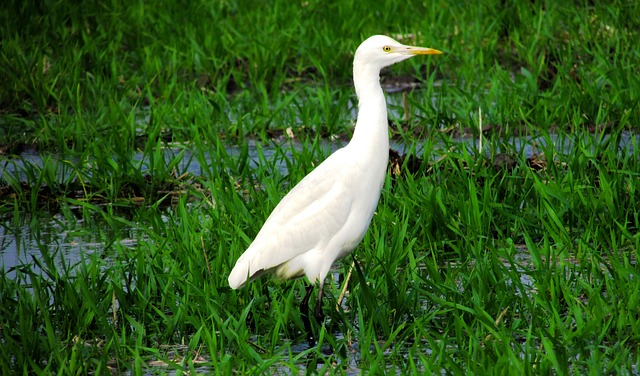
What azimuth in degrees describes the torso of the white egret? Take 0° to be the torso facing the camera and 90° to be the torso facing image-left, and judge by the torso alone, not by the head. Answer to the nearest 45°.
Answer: approximately 270°
